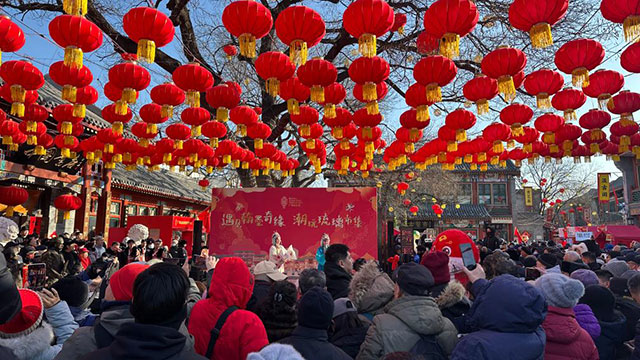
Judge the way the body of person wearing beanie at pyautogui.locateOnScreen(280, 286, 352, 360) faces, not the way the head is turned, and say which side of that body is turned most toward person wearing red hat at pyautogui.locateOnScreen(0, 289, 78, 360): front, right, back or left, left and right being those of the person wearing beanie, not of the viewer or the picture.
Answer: left

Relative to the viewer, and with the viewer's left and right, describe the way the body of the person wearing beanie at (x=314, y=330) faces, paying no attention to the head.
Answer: facing away from the viewer

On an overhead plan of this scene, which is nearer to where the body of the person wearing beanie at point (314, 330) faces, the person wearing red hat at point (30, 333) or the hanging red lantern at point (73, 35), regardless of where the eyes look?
the hanging red lantern

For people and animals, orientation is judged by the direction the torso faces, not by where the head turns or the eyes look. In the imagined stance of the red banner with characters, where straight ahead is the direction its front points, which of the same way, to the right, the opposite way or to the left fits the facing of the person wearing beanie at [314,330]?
the opposite way

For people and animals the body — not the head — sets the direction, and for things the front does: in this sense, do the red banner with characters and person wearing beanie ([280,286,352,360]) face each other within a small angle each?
yes

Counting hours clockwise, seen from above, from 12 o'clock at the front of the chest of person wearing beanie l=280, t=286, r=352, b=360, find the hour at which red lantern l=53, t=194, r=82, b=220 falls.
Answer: The red lantern is roughly at 11 o'clock from the person wearing beanie.

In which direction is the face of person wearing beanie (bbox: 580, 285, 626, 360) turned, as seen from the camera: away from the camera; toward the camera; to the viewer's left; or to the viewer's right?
away from the camera

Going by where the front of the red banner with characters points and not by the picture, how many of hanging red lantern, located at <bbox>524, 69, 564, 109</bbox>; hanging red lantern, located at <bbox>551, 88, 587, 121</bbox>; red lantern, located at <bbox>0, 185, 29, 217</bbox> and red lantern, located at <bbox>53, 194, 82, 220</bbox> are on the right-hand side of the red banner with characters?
2

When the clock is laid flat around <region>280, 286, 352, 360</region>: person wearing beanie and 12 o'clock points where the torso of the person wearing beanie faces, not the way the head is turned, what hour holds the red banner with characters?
The red banner with characters is roughly at 12 o'clock from the person wearing beanie.

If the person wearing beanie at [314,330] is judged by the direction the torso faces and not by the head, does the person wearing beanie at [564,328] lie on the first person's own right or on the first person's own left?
on the first person's own right

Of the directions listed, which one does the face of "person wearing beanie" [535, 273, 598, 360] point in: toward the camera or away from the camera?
away from the camera

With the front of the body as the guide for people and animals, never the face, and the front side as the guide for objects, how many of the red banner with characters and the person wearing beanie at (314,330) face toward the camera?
1

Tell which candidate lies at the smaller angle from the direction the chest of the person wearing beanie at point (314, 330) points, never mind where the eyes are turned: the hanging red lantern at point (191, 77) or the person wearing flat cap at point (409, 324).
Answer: the hanging red lantern

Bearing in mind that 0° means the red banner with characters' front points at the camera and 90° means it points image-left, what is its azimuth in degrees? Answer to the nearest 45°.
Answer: approximately 0°

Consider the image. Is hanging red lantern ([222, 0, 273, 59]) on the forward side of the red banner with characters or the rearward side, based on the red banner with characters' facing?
on the forward side

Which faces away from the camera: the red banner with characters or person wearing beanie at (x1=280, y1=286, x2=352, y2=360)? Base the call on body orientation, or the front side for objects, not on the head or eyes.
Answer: the person wearing beanie
